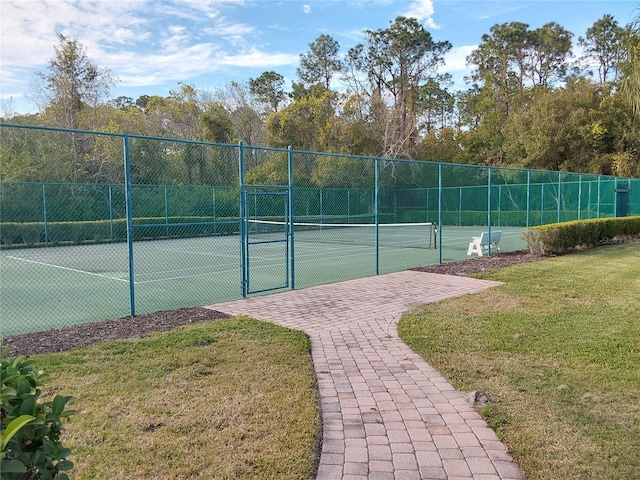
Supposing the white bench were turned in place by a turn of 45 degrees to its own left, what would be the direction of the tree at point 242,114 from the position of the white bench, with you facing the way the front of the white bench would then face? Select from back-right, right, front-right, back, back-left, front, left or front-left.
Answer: front-right

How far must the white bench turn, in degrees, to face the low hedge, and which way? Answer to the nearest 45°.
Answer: approximately 135° to its right

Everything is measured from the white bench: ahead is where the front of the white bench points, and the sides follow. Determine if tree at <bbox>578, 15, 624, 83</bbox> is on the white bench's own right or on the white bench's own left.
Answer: on the white bench's own right

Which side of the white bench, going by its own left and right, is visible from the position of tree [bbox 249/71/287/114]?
front

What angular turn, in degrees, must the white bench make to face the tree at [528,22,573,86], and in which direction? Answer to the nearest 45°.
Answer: approximately 45° to its right

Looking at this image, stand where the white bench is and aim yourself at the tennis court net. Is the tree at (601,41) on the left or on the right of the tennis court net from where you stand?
right

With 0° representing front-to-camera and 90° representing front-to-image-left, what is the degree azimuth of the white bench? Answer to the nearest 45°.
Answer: approximately 135°

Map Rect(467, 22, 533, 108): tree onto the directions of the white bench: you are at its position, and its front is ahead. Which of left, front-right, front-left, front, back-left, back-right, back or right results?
front-right

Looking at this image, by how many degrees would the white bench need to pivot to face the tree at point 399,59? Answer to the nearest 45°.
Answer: approximately 45° to its right

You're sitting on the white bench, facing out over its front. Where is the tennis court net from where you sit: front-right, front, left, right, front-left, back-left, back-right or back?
front

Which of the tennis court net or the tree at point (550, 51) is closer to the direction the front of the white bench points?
the tennis court net

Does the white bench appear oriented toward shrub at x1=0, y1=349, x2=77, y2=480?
no
